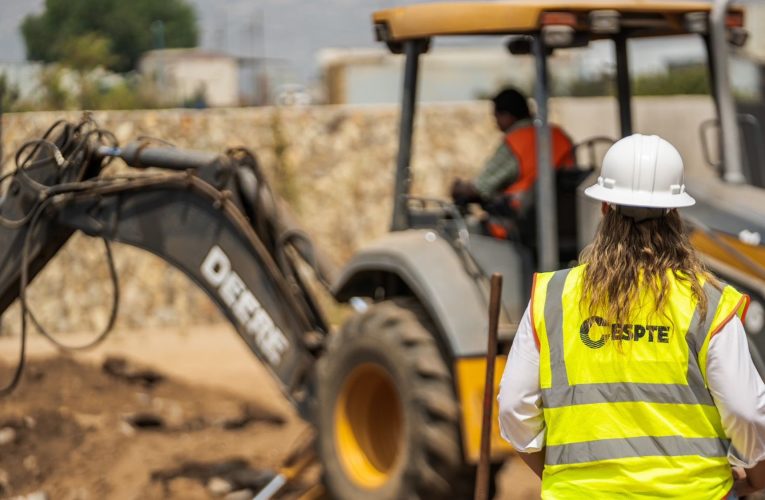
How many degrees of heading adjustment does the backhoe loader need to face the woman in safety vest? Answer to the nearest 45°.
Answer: approximately 45° to its right

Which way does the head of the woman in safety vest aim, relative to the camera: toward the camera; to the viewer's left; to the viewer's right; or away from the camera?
away from the camera

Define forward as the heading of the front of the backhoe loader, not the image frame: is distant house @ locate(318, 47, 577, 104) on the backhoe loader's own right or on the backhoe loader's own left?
on the backhoe loader's own left

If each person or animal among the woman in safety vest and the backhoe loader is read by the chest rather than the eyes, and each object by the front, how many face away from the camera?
1

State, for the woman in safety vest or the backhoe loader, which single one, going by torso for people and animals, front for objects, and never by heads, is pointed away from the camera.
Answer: the woman in safety vest

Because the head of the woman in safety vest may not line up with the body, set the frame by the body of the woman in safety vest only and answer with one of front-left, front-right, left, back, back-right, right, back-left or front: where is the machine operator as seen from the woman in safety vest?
front

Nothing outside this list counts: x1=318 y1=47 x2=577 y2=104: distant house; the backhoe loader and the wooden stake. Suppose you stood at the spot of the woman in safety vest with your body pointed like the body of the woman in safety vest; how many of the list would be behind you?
0

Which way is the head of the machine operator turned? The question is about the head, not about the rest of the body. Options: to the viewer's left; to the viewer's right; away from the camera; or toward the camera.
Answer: to the viewer's left

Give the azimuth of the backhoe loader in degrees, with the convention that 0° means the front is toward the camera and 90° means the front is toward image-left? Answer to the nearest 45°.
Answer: approximately 315°

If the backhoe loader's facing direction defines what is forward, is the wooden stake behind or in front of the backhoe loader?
in front

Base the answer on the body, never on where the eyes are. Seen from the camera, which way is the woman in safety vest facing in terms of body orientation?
away from the camera

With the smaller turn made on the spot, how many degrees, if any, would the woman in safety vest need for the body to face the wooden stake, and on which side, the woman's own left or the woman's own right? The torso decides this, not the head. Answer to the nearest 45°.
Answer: approximately 45° to the woman's own left

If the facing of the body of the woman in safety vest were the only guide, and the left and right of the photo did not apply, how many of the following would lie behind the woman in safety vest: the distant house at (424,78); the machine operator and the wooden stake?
0
